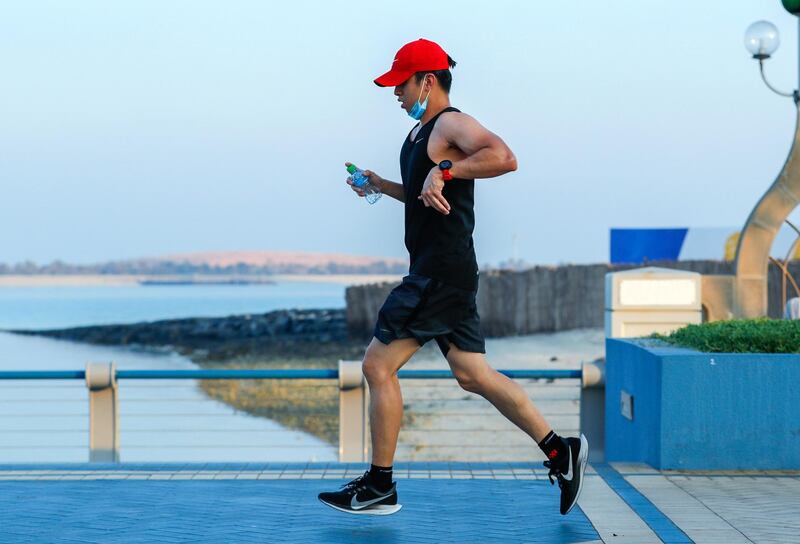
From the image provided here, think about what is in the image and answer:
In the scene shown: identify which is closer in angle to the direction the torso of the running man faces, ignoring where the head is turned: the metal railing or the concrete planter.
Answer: the metal railing

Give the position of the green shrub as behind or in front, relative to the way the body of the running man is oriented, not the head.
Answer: behind

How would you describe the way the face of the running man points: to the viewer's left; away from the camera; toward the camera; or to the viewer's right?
to the viewer's left

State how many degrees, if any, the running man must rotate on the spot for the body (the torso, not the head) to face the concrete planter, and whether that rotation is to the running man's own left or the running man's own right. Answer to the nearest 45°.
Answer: approximately 135° to the running man's own right

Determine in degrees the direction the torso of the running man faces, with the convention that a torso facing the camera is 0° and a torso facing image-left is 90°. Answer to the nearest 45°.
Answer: approximately 90°
